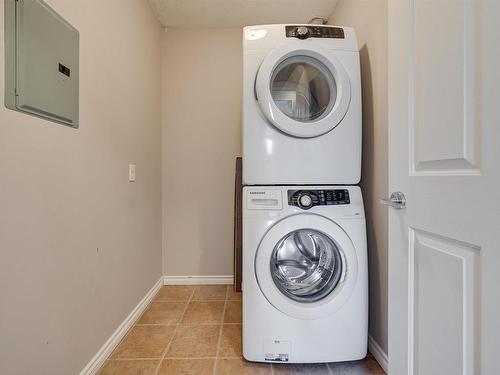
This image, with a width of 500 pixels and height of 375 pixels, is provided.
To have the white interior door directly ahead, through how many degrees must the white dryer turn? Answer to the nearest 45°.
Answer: approximately 45° to its left

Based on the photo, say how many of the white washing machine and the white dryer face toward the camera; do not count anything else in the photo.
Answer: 2

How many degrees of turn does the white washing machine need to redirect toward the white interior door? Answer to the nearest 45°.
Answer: approximately 45° to its left

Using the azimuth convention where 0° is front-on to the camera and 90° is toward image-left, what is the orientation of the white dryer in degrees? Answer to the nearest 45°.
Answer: approximately 0°
